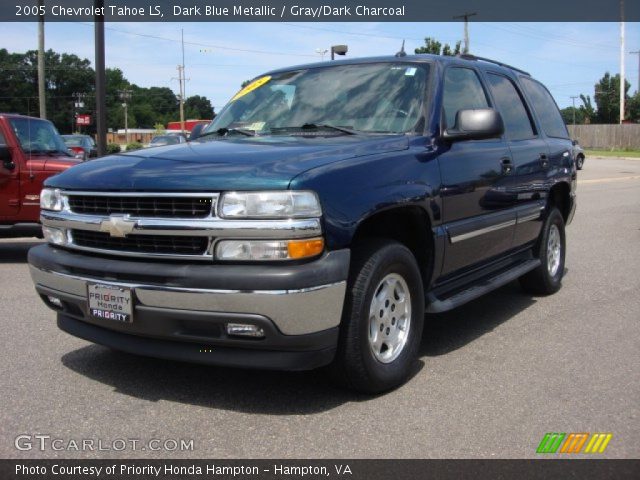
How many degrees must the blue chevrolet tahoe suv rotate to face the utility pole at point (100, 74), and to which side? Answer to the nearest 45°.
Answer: approximately 135° to its right

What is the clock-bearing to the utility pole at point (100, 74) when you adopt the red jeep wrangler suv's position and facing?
The utility pole is roughly at 8 o'clock from the red jeep wrangler suv.

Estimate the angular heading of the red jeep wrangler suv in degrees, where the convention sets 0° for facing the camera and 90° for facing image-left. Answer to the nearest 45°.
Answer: approximately 315°

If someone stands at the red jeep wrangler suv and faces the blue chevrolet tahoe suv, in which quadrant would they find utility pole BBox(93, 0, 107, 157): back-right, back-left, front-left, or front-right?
back-left

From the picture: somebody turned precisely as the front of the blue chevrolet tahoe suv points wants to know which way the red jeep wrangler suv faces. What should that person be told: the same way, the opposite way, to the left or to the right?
to the left
